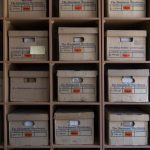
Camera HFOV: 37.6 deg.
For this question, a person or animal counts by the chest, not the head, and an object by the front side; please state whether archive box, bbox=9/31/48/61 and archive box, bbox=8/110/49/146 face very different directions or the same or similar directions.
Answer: same or similar directions

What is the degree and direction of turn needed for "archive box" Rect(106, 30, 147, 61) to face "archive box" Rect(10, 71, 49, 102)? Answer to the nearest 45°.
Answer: approximately 90° to its right

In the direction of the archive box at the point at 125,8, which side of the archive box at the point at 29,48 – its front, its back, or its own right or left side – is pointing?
left

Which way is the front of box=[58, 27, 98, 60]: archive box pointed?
toward the camera

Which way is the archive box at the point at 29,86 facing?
toward the camera

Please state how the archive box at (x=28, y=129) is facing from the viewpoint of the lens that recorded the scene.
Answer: facing the viewer

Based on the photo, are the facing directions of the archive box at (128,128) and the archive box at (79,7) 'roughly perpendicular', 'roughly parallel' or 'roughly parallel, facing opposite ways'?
roughly parallel

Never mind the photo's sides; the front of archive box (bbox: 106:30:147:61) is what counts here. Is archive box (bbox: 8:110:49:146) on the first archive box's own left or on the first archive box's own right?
on the first archive box's own right

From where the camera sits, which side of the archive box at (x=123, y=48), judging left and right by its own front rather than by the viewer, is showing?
front
